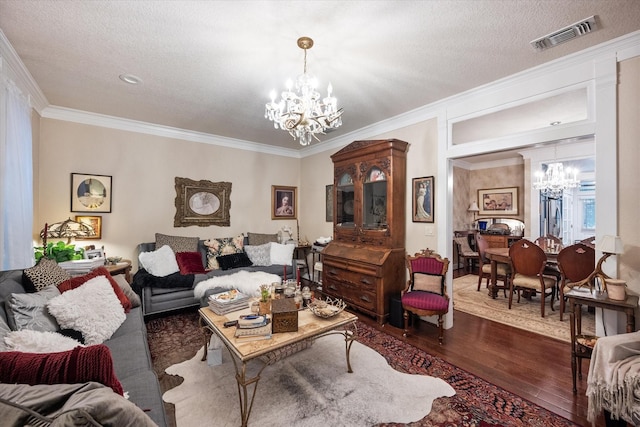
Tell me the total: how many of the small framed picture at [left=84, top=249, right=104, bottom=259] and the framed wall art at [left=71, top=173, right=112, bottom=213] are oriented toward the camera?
2

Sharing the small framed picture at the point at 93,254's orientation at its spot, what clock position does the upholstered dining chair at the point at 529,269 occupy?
The upholstered dining chair is roughly at 10 o'clock from the small framed picture.

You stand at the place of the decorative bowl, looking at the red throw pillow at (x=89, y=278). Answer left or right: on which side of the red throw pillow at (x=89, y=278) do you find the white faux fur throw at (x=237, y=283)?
right

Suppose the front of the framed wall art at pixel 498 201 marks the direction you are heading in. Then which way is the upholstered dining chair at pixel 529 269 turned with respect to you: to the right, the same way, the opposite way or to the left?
the opposite way

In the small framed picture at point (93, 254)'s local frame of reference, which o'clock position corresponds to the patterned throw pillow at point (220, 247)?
The patterned throw pillow is roughly at 9 o'clock from the small framed picture.

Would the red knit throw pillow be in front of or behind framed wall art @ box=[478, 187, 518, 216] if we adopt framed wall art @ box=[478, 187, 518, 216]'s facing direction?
in front

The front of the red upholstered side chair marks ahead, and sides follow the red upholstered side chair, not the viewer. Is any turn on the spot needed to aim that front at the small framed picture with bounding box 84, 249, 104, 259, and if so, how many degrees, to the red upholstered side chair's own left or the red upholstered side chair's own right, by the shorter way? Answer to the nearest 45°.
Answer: approximately 45° to the red upholstered side chair's own right

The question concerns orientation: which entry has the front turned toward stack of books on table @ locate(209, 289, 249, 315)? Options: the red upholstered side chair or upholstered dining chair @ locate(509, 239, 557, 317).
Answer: the red upholstered side chair

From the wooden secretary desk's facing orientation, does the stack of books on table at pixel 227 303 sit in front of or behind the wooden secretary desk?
in front

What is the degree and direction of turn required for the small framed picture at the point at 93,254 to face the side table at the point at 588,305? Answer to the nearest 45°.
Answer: approximately 45° to its left

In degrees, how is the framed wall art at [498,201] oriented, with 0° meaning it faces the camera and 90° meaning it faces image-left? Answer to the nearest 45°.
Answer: approximately 45°

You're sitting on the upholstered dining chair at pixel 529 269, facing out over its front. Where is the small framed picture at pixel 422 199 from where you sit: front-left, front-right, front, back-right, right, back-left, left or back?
back

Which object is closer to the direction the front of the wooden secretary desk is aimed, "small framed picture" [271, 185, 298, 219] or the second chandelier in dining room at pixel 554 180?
the small framed picture
